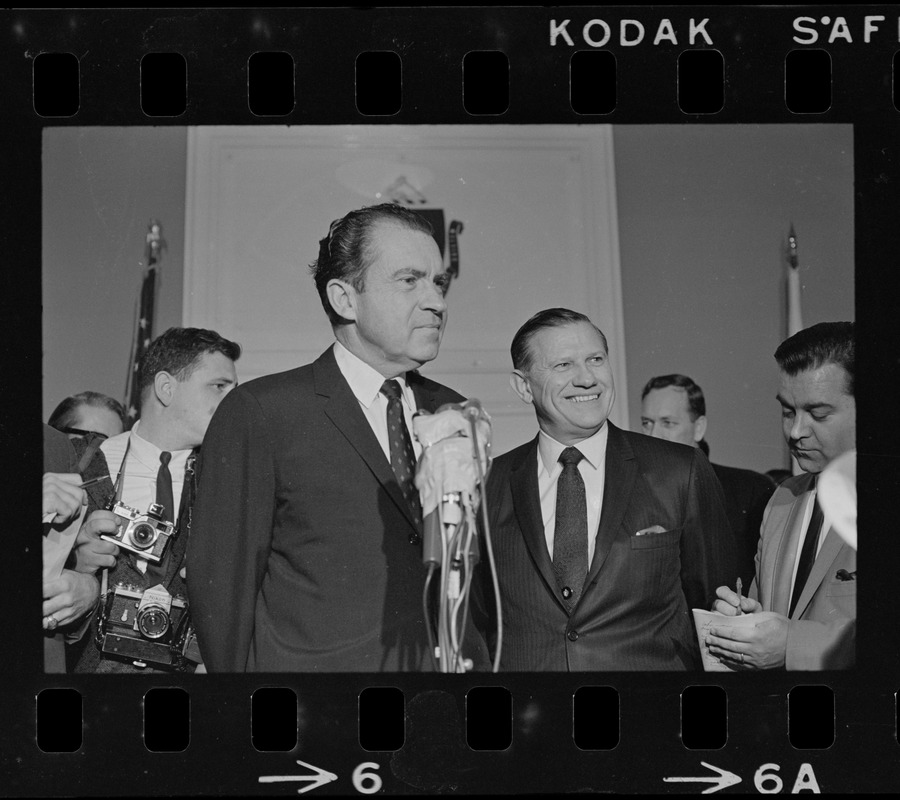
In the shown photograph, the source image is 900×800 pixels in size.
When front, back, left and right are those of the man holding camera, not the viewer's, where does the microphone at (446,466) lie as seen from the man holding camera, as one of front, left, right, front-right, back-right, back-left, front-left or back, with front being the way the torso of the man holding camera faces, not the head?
front

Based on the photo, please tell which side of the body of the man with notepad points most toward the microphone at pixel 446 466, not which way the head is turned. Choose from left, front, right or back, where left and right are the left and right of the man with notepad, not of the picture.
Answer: front

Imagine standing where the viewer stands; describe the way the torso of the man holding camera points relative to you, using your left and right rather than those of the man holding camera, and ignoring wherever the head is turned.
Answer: facing the viewer and to the right of the viewer

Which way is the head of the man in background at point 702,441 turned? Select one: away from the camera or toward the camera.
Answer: toward the camera

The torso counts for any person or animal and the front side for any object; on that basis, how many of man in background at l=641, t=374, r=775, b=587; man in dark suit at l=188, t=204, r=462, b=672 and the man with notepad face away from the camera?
0

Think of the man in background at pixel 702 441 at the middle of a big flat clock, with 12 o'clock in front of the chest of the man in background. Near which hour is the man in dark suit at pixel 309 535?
The man in dark suit is roughly at 1 o'clock from the man in background.

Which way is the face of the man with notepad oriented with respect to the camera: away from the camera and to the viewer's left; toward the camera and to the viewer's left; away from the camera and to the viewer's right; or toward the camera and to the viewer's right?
toward the camera and to the viewer's left

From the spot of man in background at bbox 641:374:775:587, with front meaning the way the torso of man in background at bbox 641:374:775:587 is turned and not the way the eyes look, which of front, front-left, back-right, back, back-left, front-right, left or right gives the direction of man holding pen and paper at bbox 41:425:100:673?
front-right

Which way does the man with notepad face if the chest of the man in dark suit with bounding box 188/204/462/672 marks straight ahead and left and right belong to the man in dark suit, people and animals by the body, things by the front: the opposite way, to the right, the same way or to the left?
to the right

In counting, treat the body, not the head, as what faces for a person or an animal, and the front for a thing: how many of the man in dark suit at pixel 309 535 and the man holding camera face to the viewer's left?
0
